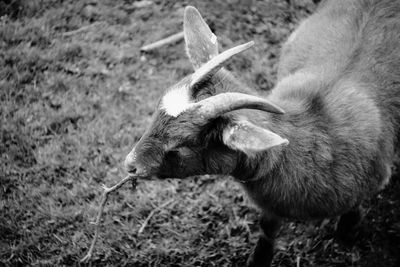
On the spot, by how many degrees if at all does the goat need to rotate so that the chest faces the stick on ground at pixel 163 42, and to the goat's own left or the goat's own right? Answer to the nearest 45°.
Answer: approximately 90° to the goat's own right

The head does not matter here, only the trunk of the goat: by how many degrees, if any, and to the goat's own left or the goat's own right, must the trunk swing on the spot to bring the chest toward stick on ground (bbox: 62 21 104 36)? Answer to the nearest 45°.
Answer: approximately 90° to the goat's own right

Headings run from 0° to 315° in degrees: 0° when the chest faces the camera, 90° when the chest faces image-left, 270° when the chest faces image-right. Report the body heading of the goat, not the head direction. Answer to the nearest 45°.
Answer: approximately 45°

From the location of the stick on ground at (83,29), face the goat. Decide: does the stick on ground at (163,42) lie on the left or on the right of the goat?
left
